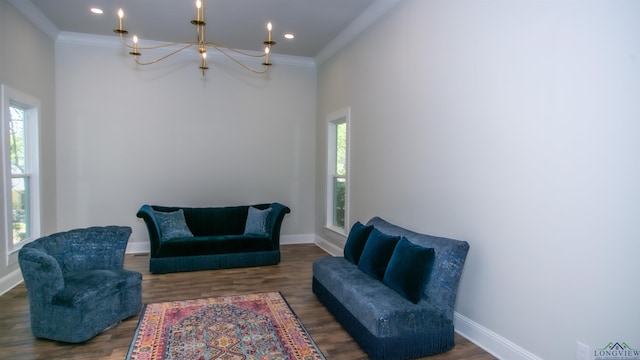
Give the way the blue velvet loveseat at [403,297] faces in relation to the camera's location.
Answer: facing the viewer and to the left of the viewer

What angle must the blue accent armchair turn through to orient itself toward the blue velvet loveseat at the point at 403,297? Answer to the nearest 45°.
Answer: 0° — it already faces it

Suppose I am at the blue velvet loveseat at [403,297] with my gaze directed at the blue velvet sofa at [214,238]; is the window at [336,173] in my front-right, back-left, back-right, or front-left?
front-right

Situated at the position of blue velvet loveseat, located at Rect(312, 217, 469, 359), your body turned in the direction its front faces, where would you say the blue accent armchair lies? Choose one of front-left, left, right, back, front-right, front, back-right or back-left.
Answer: front-right

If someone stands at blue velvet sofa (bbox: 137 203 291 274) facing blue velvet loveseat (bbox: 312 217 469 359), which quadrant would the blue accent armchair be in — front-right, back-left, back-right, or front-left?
front-right

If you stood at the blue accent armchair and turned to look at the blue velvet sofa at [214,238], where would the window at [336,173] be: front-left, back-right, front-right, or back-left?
front-right

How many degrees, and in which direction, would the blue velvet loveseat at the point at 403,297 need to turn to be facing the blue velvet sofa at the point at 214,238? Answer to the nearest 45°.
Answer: approximately 90° to its right

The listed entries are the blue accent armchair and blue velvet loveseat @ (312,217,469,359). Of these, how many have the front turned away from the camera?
0

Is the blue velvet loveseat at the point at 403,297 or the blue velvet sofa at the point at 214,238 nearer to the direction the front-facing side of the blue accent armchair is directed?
the blue velvet loveseat

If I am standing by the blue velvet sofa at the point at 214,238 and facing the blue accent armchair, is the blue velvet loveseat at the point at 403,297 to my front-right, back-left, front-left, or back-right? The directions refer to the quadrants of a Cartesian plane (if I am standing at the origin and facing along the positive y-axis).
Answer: front-left

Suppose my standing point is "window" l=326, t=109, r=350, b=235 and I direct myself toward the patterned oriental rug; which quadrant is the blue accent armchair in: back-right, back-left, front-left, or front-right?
front-right

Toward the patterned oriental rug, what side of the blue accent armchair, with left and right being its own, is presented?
front

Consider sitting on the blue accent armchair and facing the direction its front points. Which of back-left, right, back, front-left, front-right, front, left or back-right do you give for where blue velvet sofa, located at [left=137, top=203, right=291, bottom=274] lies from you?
left
